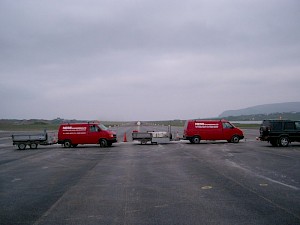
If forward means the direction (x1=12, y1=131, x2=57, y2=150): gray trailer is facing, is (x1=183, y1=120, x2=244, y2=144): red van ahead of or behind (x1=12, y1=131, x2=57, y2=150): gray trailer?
ahead

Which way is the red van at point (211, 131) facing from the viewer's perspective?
to the viewer's right

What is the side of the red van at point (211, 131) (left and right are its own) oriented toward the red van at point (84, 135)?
back

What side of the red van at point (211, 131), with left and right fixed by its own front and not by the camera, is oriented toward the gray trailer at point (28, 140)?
back

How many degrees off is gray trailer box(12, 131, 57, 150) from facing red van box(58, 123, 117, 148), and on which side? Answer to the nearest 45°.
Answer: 0° — it already faces it

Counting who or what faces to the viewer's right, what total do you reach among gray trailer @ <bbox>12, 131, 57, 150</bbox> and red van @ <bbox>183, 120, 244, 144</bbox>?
2

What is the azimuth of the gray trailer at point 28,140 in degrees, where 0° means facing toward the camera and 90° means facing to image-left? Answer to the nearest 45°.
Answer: approximately 270°
